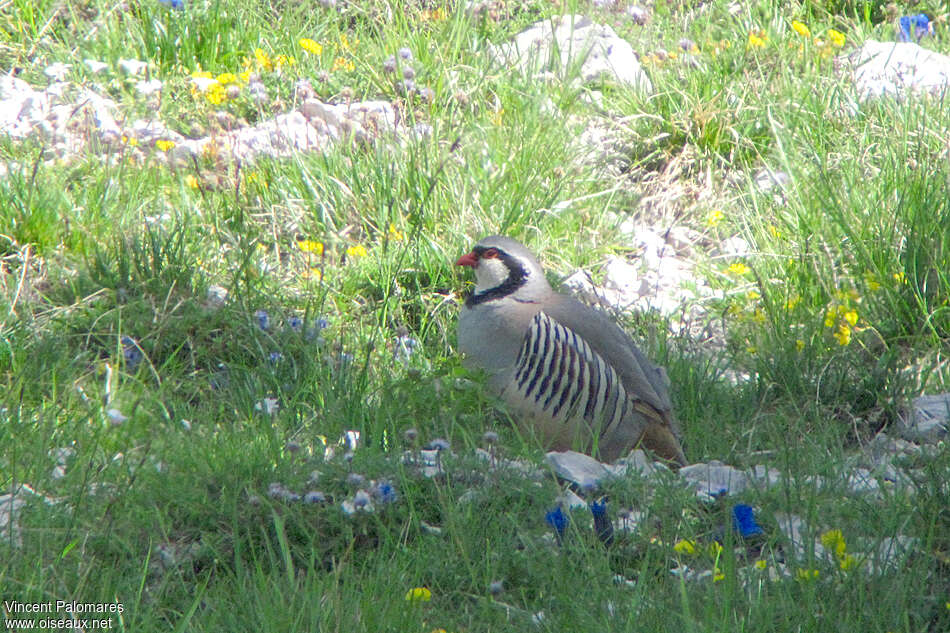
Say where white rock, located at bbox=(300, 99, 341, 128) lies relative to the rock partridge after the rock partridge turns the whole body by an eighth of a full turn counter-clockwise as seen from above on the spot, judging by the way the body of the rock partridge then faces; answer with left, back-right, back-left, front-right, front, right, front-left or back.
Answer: right

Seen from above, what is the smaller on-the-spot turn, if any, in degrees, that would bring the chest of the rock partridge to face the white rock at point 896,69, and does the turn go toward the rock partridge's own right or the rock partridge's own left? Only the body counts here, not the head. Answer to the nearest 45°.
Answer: approximately 135° to the rock partridge's own right

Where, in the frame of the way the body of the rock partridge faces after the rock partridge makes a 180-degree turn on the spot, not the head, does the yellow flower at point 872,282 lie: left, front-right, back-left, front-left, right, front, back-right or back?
front-left

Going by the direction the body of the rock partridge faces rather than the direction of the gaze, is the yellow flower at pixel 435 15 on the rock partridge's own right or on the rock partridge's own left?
on the rock partridge's own right

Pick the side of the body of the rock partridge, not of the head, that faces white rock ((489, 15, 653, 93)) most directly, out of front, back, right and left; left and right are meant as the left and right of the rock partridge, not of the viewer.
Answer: right

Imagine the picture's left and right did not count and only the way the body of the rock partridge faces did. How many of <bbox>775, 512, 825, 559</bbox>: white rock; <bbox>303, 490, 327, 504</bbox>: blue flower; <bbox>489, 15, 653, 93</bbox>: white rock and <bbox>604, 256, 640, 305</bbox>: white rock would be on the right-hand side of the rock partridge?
2

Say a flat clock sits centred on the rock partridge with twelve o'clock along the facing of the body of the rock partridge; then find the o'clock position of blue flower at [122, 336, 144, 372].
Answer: The blue flower is roughly at 12 o'clock from the rock partridge.

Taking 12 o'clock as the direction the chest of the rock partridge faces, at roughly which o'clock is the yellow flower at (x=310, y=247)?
The yellow flower is roughly at 1 o'clock from the rock partridge.

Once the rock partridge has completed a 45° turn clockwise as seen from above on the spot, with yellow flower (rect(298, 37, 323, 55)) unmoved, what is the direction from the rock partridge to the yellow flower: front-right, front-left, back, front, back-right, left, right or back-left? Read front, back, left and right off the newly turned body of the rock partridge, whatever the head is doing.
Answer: front

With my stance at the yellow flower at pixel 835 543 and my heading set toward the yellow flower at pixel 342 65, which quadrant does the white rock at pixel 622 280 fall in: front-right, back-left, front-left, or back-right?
front-right

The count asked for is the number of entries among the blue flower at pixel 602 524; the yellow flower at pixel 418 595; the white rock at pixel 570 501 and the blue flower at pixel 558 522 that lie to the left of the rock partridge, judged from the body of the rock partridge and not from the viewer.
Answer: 4

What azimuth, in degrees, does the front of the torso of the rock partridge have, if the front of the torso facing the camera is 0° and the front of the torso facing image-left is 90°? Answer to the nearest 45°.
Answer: approximately 90°

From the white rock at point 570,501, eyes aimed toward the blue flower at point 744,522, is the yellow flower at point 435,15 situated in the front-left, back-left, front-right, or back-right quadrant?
back-left

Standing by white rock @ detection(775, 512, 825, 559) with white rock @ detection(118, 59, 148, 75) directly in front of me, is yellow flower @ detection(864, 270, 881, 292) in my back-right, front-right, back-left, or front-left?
front-right

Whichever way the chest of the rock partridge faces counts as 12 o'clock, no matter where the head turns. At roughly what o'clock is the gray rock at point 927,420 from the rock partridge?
The gray rock is roughly at 6 o'clock from the rock partridge.

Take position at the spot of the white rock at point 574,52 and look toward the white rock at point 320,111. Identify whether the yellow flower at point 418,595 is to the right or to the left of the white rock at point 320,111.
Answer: left

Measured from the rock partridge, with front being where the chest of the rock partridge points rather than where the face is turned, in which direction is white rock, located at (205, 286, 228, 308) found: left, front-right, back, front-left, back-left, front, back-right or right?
front

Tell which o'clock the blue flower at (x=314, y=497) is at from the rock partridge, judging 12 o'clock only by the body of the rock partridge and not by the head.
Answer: The blue flower is roughly at 10 o'clock from the rock partridge.

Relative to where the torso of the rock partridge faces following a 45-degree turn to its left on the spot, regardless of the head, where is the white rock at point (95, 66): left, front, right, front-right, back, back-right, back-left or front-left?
right
